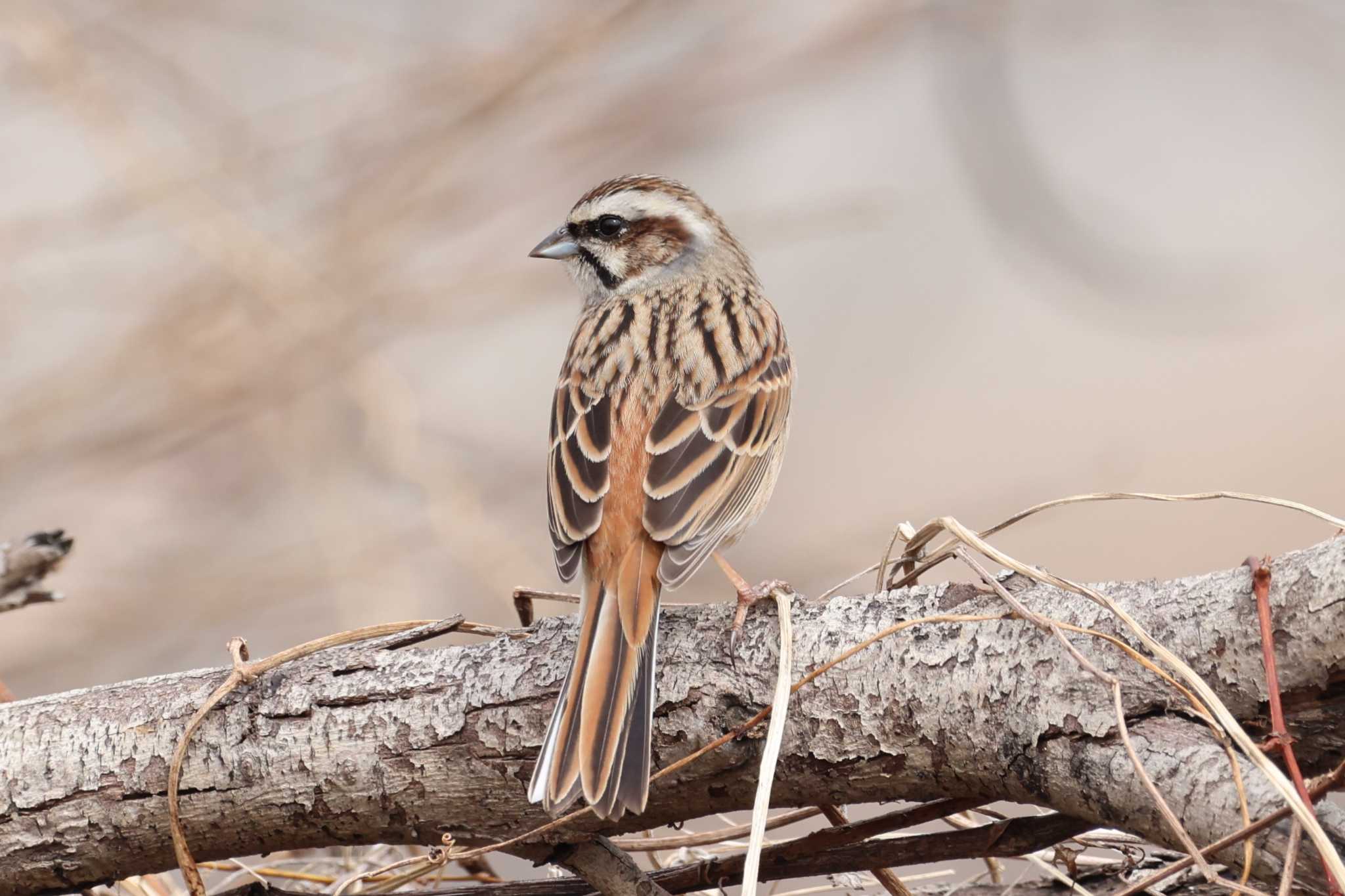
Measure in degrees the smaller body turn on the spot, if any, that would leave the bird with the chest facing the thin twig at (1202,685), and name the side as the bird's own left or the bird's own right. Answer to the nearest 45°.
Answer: approximately 135° to the bird's own right

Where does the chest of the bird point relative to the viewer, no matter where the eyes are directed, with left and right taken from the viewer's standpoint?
facing away from the viewer

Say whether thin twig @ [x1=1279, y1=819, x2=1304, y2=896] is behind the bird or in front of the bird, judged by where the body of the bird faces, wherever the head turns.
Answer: behind
